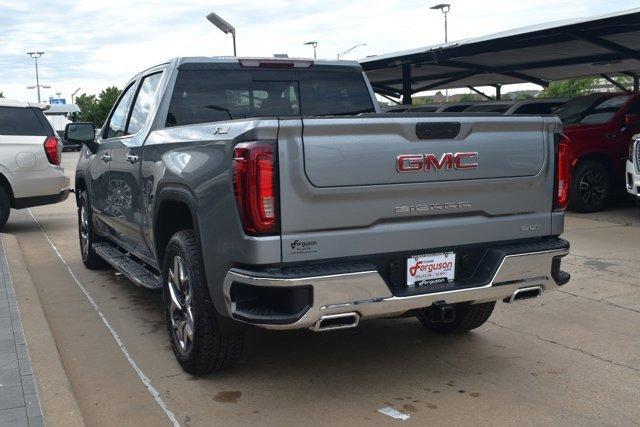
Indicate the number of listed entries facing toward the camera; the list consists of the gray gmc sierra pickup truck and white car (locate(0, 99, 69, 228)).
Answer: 0

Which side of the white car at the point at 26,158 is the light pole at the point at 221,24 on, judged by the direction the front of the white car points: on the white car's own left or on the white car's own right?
on the white car's own right

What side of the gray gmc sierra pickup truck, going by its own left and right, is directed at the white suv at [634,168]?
right

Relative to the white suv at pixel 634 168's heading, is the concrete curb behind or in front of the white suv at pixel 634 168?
in front

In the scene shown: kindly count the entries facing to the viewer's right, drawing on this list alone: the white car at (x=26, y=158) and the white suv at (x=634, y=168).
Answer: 0

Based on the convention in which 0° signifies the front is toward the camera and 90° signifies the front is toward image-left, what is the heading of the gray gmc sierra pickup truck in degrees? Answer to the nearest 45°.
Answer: approximately 135°

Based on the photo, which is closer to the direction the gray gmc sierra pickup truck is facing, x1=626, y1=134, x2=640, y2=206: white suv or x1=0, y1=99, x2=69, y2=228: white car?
the white car

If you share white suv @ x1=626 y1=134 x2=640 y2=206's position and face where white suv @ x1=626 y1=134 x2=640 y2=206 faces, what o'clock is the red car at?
The red car is roughly at 4 o'clock from the white suv.
